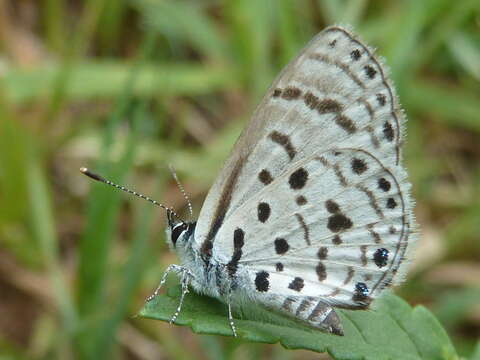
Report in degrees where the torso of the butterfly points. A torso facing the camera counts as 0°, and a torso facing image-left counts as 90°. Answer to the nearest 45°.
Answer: approximately 90°
